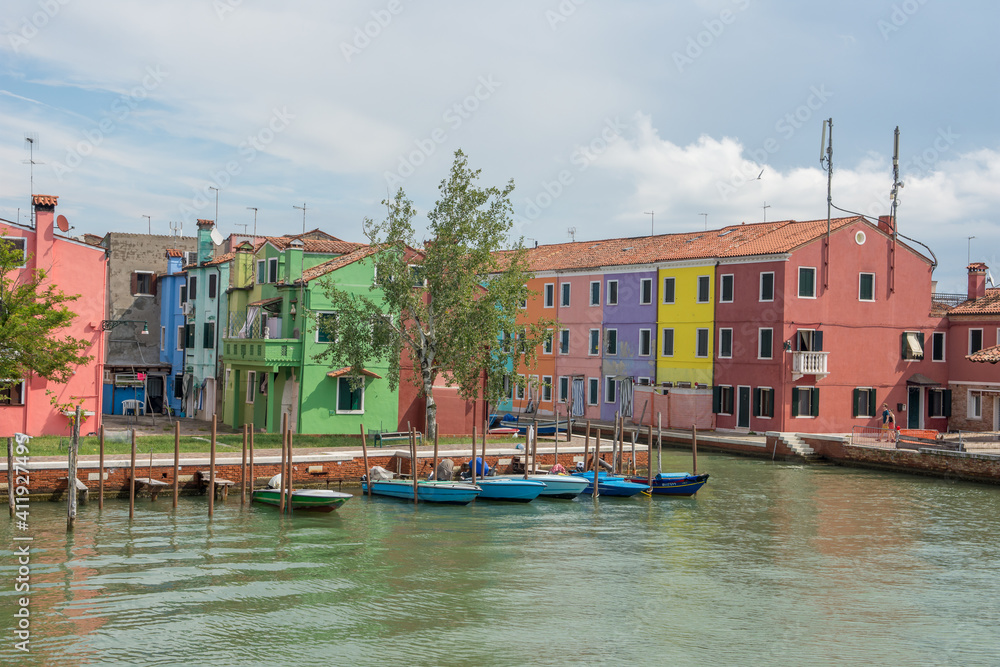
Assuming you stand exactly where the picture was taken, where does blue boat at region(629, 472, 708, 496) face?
facing to the right of the viewer

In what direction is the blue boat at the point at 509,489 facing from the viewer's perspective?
to the viewer's right

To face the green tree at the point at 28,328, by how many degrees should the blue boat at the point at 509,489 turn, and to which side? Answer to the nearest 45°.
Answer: approximately 180°

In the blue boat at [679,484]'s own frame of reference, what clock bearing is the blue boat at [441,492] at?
the blue boat at [441,492] is roughly at 5 o'clock from the blue boat at [679,484].

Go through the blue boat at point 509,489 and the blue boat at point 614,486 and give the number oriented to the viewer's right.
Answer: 2

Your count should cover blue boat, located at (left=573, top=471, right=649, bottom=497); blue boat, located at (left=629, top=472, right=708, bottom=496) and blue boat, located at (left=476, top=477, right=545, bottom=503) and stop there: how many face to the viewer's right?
3

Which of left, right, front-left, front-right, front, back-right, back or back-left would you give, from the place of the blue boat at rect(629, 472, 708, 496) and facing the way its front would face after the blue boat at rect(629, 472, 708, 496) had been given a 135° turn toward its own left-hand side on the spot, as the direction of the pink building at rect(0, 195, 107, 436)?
front-left

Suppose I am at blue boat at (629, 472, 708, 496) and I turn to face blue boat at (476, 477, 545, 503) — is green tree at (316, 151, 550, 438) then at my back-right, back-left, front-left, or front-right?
front-right

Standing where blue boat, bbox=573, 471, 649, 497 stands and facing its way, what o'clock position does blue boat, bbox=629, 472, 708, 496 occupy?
blue boat, bbox=629, 472, 708, 496 is roughly at 12 o'clock from blue boat, bbox=573, 471, 649, 497.

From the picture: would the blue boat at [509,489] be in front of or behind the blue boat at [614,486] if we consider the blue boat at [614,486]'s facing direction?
behind

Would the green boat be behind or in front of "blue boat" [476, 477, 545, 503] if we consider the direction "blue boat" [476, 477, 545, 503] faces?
behind

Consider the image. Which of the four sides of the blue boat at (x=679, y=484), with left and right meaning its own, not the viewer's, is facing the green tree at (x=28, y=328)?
back

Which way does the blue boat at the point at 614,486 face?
to the viewer's right

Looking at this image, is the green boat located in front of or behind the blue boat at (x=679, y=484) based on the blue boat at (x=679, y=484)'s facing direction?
behind
